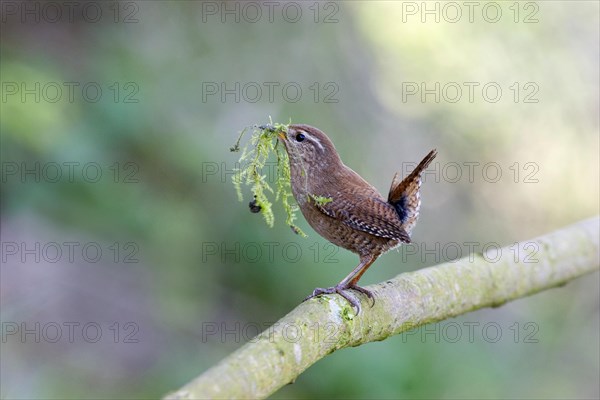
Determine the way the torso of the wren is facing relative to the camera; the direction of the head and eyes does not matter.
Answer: to the viewer's left
